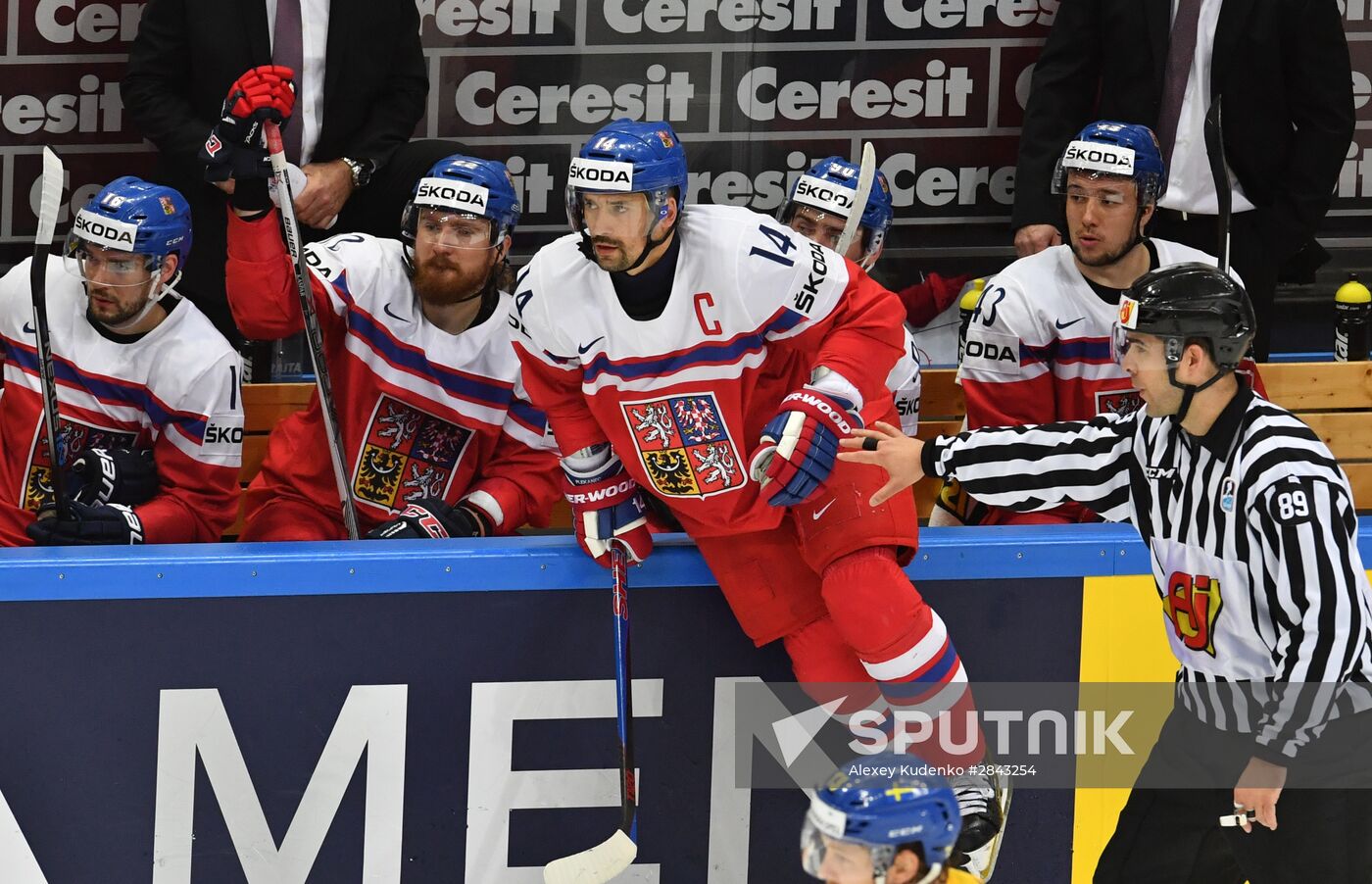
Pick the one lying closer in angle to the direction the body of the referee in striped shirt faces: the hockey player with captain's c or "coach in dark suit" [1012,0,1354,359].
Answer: the hockey player with captain's c

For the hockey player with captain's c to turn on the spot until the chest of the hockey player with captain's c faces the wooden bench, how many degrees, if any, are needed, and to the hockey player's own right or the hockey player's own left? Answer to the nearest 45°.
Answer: approximately 180°

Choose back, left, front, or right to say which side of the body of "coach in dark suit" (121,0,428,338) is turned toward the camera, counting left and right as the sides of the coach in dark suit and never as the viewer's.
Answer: front

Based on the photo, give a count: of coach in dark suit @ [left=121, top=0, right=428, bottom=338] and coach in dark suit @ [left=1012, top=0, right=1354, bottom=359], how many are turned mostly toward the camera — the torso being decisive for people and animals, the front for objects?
2

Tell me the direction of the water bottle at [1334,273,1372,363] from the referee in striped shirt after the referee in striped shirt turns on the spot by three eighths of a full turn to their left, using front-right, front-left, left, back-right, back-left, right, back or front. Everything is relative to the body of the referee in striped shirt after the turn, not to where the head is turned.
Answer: left

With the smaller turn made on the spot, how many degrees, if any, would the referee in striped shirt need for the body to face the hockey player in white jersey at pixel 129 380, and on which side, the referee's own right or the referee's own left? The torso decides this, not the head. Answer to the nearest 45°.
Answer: approximately 45° to the referee's own right

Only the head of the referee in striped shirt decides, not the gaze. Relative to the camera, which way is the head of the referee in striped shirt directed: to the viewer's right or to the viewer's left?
to the viewer's left

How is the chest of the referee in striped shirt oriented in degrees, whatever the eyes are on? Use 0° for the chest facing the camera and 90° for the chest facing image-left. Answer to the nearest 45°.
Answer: approximately 45°

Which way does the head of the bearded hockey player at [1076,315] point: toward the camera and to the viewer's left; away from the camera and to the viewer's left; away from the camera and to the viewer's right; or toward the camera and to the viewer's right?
toward the camera and to the viewer's left

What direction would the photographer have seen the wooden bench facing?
facing the viewer

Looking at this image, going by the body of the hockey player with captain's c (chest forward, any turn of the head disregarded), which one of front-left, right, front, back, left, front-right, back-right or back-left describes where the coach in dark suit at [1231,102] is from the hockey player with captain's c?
back

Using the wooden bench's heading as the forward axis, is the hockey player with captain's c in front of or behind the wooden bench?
in front

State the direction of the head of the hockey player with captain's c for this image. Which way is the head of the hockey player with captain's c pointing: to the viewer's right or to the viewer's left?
to the viewer's left

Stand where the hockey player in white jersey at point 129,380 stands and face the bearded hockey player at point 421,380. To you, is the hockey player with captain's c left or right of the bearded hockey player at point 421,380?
right
